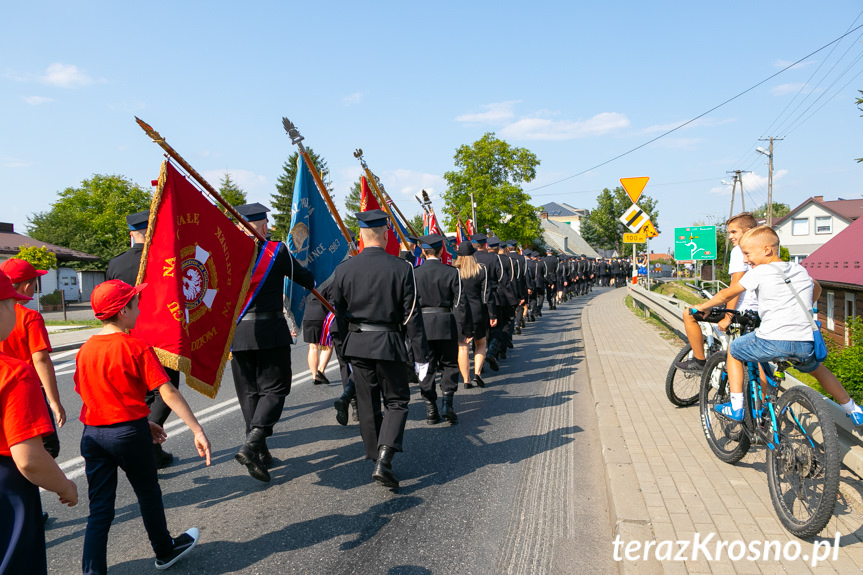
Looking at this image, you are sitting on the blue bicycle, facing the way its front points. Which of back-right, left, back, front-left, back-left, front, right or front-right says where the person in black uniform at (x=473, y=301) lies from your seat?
front

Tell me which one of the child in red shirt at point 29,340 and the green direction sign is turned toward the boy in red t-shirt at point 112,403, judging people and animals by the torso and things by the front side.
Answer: the green direction sign

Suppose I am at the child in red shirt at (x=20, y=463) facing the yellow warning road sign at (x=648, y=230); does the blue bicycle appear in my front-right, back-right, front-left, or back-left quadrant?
front-right

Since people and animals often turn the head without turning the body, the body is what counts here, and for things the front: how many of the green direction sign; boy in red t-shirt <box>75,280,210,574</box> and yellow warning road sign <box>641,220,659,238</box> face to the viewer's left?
0

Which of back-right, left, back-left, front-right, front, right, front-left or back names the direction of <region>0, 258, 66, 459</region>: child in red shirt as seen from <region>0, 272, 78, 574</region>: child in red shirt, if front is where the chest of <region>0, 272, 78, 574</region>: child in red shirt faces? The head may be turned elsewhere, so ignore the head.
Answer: front-left

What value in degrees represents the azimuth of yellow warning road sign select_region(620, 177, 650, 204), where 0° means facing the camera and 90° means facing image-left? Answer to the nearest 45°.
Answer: approximately 0°

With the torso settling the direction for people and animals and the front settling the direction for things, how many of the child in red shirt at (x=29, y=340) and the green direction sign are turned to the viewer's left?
0

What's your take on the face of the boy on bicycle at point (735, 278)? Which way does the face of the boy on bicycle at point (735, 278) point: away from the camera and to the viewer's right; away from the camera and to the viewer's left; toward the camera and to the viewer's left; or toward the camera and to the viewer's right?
toward the camera and to the viewer's left

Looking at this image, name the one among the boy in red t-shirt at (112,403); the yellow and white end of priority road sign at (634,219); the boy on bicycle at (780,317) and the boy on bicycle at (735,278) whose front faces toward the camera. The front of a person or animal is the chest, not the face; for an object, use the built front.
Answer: the yellow and white end of priority road sign

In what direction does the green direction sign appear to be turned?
toward the camera

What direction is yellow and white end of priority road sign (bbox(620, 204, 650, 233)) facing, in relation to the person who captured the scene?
facing the viewer

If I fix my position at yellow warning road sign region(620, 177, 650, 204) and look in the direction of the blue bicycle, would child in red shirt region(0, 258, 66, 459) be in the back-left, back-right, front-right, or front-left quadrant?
front-right

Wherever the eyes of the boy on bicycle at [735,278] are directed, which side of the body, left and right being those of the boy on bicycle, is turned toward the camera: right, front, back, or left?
left

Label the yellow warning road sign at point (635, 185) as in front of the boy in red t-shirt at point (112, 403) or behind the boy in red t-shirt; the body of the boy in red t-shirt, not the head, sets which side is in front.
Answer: in front

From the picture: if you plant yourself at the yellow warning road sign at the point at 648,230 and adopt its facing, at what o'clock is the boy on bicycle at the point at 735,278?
The boy on bicycle is roughly at 12 o'clock from the yellow warning road sign.

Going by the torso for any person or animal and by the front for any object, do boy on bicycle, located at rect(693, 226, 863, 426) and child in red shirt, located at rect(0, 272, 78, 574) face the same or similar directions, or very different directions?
same or similar directions

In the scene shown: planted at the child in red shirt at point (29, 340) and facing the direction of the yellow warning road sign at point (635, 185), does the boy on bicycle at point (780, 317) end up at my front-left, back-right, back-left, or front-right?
front-right
